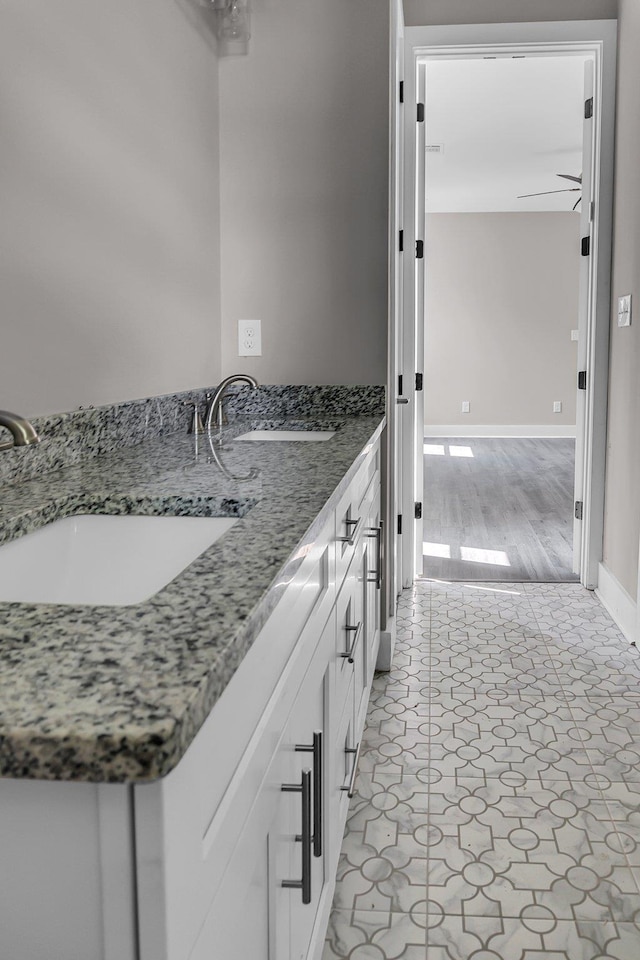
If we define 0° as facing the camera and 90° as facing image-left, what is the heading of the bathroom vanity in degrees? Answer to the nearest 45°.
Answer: approximately 270°

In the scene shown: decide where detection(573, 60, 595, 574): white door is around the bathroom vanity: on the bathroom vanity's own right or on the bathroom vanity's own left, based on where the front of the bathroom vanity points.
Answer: on the bathroom vanity's own left

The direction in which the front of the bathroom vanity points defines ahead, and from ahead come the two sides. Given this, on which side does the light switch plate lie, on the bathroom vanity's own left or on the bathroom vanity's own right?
on the bathroom vanity's own left

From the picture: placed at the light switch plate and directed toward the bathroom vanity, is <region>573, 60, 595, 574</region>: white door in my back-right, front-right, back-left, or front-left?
back-right
